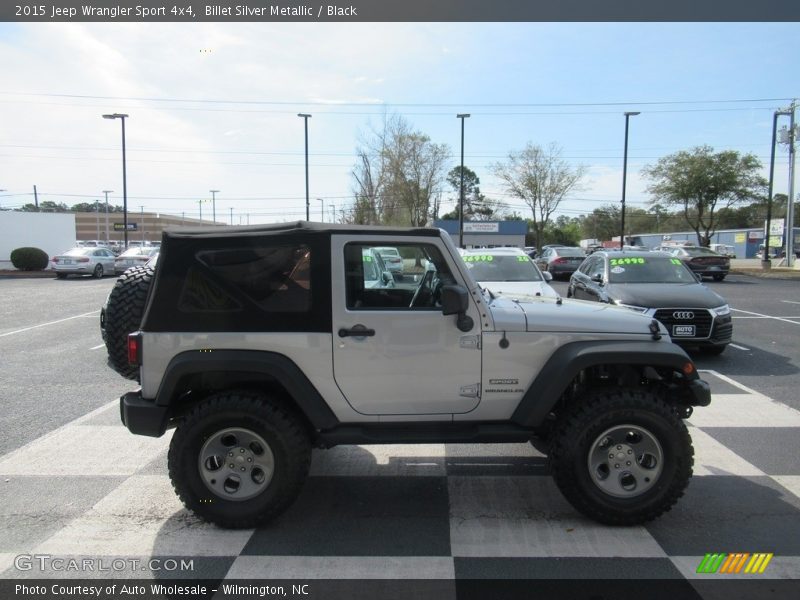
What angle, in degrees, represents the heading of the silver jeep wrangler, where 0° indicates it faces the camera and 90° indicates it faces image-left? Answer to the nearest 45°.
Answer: approximately 270°

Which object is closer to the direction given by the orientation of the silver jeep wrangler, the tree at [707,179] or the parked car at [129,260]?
the tree

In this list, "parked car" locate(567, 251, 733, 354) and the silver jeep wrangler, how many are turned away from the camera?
0

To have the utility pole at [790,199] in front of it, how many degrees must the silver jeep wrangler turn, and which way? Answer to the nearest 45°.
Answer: approximately 45° to its left

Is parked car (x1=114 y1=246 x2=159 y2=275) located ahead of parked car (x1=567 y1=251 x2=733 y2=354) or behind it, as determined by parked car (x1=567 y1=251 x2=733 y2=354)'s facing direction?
behind

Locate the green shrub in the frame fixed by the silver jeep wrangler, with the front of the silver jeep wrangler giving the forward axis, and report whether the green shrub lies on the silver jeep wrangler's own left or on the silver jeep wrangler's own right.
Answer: on the silver jeep wrangler's own left

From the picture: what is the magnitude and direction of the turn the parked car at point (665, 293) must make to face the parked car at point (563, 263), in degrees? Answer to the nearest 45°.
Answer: approximately 135° to its left

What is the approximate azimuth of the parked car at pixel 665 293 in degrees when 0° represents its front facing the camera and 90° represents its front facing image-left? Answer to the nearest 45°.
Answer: approximately 315°

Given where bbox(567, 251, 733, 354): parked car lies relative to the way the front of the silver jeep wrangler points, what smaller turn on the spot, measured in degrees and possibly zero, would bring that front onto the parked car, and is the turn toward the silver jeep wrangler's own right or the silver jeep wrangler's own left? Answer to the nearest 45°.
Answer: approximately 45° to the silver jeep wrangler's own left

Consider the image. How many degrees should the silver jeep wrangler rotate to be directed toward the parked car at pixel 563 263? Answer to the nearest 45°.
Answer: approximately 90° to its left

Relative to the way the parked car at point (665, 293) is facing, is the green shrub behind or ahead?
behind

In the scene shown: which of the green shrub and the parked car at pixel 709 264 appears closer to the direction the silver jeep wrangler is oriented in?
the parked car
